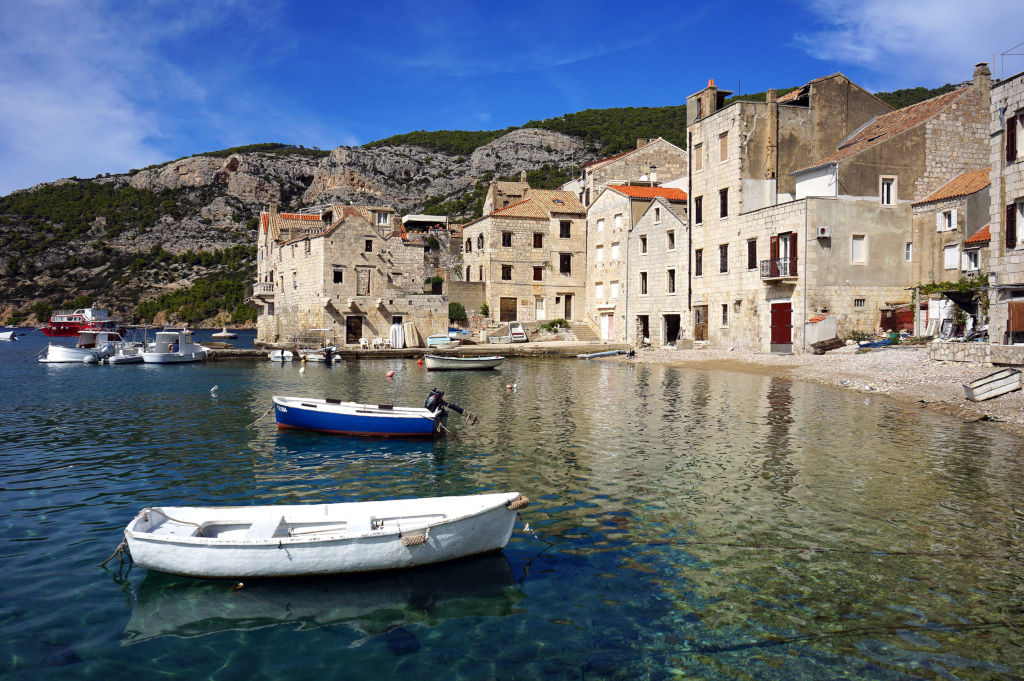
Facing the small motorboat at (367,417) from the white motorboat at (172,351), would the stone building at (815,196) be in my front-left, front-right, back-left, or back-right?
front-left

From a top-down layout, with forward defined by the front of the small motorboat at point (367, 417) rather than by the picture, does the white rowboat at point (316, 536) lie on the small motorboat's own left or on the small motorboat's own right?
on the small motorboat's own left

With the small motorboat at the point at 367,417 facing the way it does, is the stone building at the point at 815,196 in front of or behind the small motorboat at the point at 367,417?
behind

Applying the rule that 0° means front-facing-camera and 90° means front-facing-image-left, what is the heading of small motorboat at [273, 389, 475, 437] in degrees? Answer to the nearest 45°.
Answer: approximately 90°

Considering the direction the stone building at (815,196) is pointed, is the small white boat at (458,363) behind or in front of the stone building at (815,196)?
in front

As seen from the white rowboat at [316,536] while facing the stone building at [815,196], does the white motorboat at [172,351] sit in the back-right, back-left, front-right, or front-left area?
front-left

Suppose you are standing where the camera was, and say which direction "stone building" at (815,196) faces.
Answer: facing the viewer and to the left of the viewer

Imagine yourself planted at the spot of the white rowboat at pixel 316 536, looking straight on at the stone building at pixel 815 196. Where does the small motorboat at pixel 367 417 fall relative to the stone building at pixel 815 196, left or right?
left

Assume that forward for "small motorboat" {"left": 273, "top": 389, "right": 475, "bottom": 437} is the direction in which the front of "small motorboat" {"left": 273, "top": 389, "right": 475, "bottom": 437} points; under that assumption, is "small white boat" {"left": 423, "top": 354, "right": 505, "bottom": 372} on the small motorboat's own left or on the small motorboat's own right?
on the small motorboat's own right
